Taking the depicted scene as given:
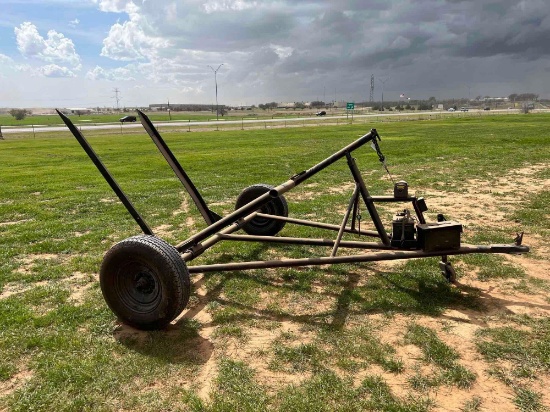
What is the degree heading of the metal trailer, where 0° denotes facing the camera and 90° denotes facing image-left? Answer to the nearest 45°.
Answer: approximately 270°
